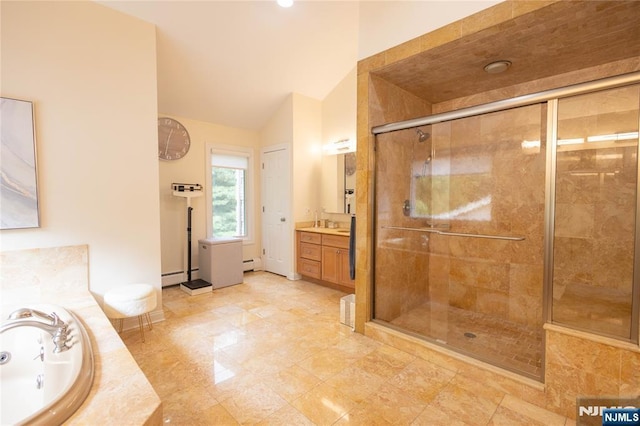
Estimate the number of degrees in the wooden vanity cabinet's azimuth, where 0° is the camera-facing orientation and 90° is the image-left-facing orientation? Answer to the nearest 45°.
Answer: approximately 45°

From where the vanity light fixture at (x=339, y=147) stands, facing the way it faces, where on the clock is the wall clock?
The wall clock is roughly at 1 o'clock from the vanity light fixture.

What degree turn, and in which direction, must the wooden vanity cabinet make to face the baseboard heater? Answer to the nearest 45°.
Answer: approximately 90° to its right

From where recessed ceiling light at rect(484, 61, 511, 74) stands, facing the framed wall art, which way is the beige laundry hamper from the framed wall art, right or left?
right

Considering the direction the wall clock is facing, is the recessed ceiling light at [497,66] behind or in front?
in front

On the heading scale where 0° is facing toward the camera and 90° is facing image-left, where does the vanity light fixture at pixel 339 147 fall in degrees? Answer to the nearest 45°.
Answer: approximately 45°

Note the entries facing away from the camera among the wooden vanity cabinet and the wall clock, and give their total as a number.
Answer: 0

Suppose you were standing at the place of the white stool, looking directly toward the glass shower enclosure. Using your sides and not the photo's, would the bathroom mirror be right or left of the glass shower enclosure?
left

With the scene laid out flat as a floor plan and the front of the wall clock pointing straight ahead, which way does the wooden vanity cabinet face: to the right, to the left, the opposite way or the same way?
to the right

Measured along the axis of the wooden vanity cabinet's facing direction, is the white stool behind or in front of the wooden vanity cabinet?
in front
